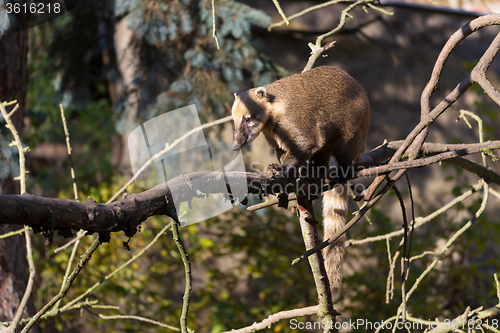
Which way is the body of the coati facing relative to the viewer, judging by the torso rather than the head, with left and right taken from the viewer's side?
facing to the left of the viewer

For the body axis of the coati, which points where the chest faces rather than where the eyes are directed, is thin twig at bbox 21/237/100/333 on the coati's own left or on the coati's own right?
on the coati's own left

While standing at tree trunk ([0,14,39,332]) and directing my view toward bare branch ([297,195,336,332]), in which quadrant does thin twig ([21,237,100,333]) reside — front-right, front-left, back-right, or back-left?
front-right

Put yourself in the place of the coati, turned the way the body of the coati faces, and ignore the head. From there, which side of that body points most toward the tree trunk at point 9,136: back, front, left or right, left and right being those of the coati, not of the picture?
front
